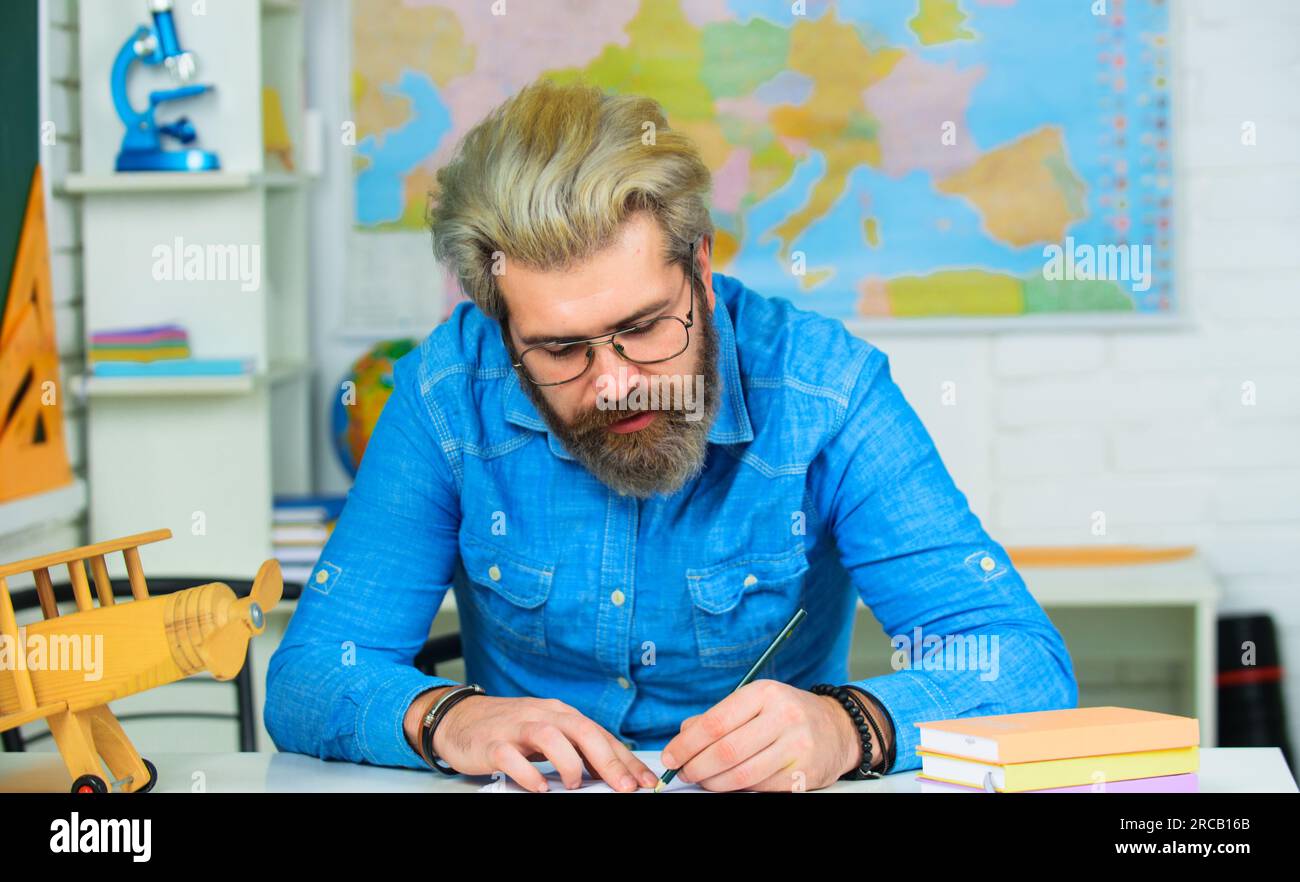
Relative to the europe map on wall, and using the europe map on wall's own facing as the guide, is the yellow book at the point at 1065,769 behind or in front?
in front

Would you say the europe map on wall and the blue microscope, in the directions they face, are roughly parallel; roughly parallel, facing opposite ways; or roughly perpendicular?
roughly perpendicular

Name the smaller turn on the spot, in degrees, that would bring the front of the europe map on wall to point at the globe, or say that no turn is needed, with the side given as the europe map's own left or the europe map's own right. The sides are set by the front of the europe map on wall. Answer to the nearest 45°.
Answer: approximately 90° to the europe map's own right

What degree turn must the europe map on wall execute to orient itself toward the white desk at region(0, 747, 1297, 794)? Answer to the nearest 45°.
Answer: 0° — it already faces it

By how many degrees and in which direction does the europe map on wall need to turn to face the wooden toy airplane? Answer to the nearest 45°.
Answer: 0° — it already faces it

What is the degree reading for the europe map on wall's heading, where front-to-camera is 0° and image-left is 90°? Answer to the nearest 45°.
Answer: approximately 0°

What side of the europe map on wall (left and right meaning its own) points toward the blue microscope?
right
